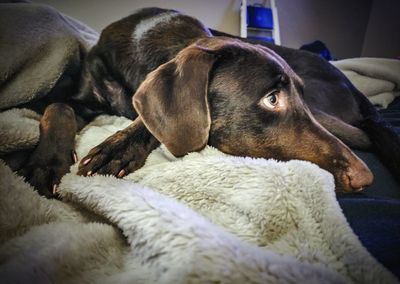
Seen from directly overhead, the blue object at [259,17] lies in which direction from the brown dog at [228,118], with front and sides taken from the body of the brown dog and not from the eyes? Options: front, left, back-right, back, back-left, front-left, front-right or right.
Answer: back-left
